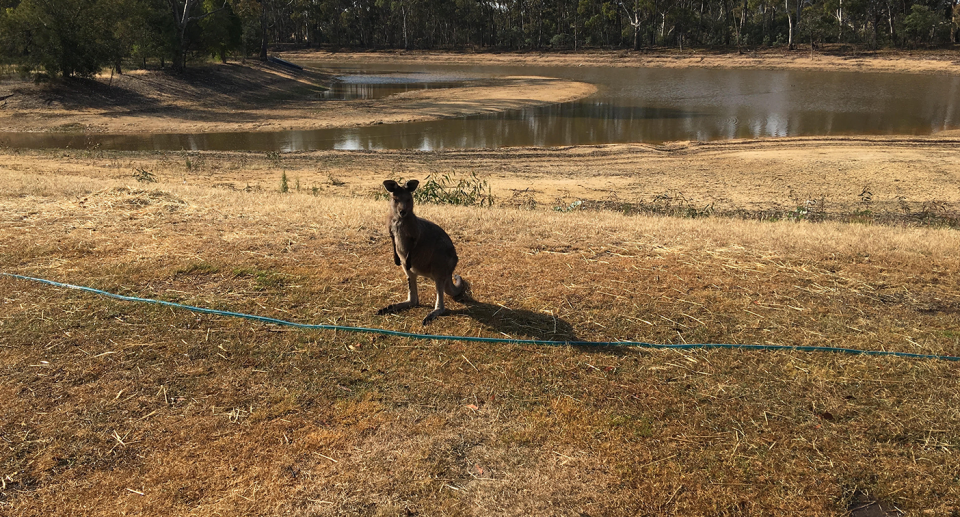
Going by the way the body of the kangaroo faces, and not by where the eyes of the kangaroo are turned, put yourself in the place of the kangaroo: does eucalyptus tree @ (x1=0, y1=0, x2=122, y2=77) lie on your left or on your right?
on your right

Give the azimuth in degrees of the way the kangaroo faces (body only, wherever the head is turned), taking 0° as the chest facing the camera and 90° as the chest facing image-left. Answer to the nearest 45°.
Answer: approximately 45°
